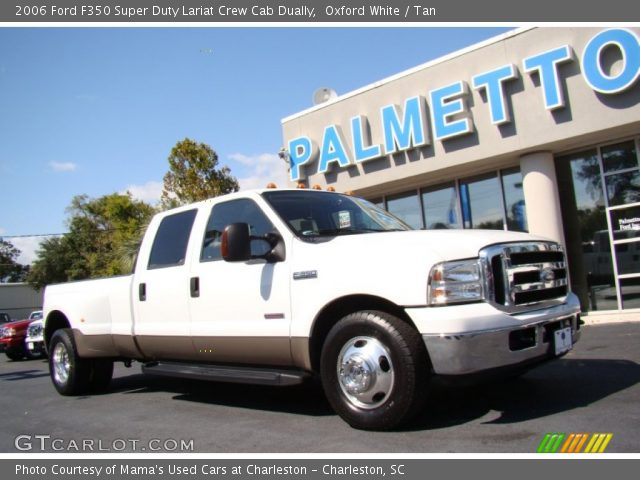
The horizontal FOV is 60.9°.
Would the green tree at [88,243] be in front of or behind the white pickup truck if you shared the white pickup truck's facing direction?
behind

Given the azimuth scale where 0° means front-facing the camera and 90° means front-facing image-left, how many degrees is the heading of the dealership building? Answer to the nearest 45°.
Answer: approximately 45°

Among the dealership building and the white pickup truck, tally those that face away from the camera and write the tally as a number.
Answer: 0

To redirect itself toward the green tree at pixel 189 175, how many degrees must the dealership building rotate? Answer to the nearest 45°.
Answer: approximately 90° to its right

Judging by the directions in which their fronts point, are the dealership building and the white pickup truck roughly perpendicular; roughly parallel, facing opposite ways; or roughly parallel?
roughly perpendicular

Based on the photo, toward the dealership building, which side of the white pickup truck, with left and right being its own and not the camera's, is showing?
left

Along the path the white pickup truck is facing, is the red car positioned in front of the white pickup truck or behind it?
behind

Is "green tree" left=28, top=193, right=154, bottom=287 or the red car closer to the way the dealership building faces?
the red car

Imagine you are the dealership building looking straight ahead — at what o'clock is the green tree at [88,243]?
The green tree is roughly at 3 o'clock from the dealership building.

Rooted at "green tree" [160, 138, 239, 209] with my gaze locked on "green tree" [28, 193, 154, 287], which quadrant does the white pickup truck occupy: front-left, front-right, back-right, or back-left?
back-left

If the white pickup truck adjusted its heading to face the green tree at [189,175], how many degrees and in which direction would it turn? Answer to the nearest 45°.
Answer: approximately 135° to its left

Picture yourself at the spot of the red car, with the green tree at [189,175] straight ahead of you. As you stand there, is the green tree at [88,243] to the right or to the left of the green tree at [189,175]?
left
